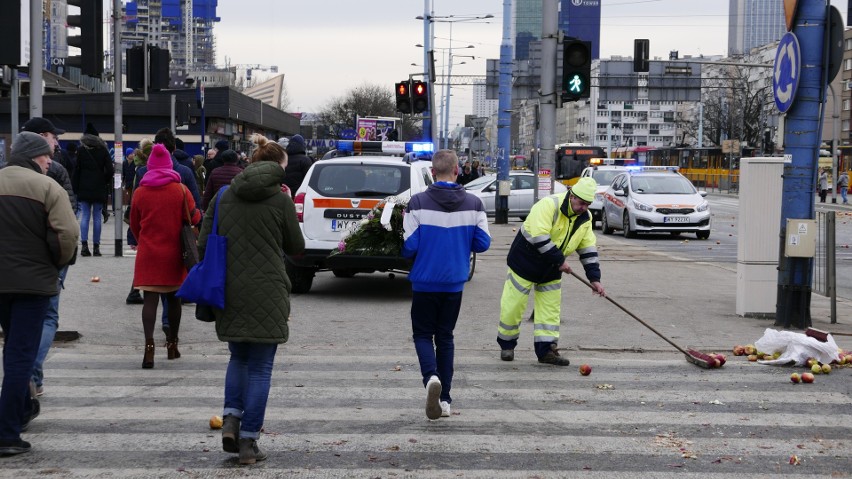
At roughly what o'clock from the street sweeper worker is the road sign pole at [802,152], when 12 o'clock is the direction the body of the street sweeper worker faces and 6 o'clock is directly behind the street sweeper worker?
The road sign pole is roughly at 9 o'clock from the street sweeper worker.

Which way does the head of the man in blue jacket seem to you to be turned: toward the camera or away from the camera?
away from the camera

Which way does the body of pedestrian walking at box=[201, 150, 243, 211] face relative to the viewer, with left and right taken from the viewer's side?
facing away from the viewer

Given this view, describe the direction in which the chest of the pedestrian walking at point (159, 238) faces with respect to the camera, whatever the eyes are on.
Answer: away from the camera

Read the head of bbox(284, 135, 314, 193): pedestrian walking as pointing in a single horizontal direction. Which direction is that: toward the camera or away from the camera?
away from the camera

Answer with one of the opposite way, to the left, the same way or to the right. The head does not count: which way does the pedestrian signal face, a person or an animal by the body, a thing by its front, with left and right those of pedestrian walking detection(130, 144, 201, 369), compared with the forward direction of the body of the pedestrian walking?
the opposite way

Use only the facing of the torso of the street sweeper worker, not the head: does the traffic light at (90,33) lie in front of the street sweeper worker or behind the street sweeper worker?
behind

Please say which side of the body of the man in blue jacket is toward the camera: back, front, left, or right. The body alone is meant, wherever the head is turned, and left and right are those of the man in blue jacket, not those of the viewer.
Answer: back

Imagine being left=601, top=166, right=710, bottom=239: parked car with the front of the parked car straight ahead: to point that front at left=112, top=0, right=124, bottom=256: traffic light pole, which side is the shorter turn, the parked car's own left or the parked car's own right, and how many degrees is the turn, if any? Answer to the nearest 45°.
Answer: approximately 90° to the parked car's own right

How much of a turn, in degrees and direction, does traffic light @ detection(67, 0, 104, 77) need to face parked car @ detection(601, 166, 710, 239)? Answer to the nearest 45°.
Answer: approximately 135° to its right

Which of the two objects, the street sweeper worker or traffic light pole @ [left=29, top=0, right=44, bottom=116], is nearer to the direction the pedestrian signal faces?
the street sweeper worker

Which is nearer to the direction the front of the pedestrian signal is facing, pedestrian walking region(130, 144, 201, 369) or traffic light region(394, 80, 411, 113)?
the pedestrian walking

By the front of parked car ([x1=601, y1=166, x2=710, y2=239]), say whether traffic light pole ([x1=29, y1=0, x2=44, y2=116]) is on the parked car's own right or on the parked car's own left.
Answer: on the parked car's own right
